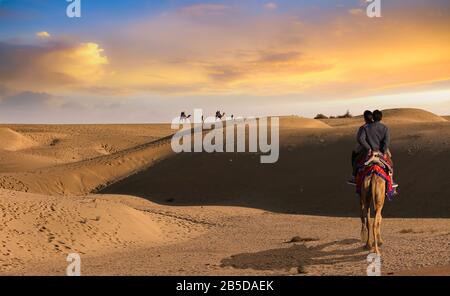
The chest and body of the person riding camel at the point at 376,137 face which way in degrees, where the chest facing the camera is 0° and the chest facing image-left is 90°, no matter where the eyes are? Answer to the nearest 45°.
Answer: approximately 180°

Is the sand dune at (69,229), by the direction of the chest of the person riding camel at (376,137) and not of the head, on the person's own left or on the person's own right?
on the person's own left

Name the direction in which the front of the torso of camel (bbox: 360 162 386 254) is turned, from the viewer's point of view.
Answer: away from the camera
